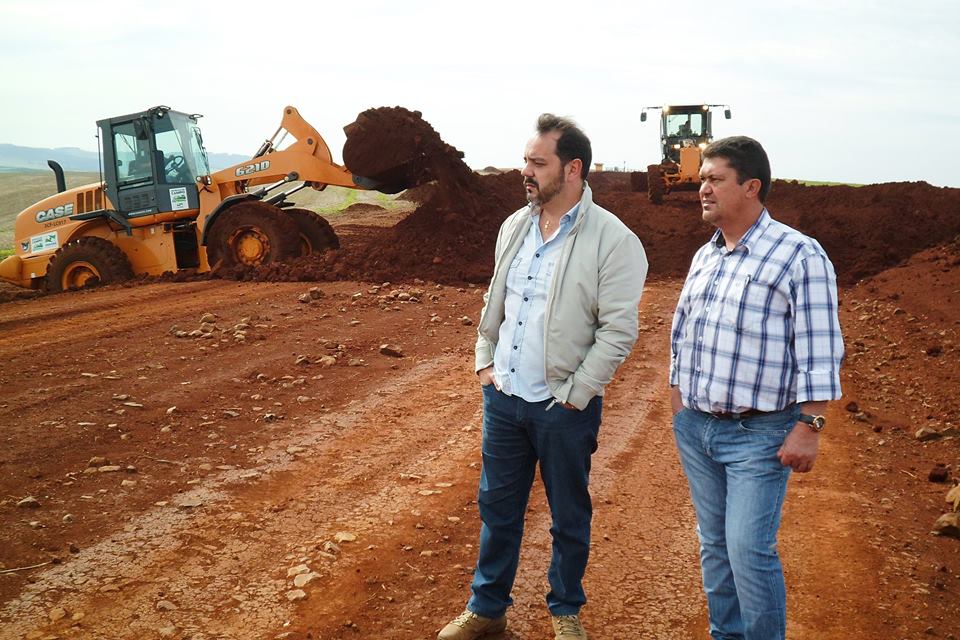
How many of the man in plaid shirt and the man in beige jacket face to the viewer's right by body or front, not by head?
0

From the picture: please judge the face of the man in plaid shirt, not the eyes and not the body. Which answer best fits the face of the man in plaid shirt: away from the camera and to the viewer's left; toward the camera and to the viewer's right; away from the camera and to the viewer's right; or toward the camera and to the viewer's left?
toward the camera and to the viewer's left

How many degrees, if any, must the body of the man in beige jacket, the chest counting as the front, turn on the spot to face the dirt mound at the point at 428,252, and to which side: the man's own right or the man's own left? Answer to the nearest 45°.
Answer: approximately 135° to the man's own right

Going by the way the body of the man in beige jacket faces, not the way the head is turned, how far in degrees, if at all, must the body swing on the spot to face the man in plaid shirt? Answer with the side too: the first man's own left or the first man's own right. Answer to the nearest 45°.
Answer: approximately 90° to the first man's own left

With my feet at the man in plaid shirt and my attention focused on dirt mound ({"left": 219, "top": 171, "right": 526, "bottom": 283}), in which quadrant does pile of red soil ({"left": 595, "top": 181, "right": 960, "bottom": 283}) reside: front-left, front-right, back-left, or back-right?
front-right

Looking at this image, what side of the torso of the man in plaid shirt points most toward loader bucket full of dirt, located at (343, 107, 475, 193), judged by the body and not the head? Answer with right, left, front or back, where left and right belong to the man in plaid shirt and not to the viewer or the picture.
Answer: right

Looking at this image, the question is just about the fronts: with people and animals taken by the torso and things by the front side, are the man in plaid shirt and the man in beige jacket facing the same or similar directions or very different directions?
same or similar directions

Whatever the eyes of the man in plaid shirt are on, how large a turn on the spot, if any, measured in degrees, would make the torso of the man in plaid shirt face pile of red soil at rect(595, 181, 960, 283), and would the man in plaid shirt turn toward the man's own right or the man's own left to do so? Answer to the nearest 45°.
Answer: approximately 135° to the man's own right

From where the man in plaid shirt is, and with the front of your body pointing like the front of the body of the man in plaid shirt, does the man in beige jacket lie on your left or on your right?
on your right

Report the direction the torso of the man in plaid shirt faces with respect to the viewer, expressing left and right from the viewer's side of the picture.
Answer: facing the viewer and to the left of the viewer
